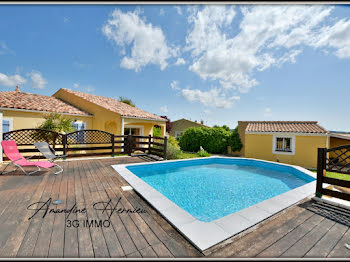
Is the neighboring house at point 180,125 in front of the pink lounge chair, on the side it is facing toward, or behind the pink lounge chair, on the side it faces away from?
in front

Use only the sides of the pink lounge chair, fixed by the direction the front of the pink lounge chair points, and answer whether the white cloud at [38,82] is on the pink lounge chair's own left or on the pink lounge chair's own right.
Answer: on the pink lounge chair's own left

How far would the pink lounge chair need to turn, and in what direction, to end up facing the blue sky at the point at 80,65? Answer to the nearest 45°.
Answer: approximately 90° to its left

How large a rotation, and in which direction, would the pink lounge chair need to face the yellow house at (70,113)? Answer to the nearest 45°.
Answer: approximately 90° to its left

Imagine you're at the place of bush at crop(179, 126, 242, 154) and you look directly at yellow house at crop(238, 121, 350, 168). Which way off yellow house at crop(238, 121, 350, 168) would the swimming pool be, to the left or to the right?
right

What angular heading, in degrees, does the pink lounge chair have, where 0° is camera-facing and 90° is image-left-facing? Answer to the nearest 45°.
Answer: approximately 270°
